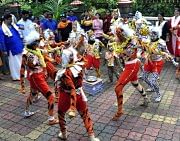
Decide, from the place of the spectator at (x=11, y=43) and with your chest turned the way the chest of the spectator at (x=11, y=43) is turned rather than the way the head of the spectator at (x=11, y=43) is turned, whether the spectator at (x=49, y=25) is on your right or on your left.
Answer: on your left

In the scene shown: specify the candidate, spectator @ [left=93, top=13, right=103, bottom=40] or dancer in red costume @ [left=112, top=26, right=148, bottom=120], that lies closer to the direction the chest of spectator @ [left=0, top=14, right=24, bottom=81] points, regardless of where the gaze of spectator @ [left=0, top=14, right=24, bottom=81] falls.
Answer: the dancer in red costume

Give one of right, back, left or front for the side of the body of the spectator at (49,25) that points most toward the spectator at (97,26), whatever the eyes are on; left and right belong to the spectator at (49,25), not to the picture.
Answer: left

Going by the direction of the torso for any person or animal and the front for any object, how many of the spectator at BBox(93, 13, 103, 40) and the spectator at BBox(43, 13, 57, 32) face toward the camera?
2

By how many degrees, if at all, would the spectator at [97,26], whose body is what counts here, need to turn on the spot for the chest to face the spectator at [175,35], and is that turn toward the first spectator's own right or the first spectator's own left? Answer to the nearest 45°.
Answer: approximately 45° to the first spectator's own left

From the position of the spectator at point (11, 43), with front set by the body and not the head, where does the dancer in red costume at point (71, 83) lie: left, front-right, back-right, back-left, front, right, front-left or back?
front-right

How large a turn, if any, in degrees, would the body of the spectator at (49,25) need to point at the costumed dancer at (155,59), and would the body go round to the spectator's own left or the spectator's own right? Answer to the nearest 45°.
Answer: approximately 45° to the spectator's own left

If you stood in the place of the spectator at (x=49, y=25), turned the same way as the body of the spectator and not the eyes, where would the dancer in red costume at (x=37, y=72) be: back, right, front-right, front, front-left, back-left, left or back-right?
front

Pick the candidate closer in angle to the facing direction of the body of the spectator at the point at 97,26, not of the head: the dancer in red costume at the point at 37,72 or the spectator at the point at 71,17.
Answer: the dancer in red costume

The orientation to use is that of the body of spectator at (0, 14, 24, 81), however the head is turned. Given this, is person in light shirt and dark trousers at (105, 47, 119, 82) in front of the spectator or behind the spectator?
in front

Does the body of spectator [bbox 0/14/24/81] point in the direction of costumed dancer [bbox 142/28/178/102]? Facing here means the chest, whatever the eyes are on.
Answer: yes

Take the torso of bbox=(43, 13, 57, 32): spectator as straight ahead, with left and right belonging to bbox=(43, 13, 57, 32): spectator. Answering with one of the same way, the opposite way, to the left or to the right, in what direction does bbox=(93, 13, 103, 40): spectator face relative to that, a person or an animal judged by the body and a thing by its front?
the same way

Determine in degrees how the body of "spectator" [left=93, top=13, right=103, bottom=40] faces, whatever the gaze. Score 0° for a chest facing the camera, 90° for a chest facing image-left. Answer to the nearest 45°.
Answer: approximately 0°

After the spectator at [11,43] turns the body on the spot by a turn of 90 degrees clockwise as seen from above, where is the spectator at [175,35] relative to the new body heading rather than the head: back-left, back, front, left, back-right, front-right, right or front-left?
back-left

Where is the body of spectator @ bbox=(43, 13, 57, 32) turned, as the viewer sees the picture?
toward the camera

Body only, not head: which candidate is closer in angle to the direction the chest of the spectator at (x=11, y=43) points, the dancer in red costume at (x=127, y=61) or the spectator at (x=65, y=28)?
the dancer in red costume

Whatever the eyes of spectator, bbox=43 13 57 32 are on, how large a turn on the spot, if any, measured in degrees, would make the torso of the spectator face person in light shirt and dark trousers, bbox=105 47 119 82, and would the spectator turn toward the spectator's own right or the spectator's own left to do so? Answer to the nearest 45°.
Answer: approximately 45° to the spectator's own left

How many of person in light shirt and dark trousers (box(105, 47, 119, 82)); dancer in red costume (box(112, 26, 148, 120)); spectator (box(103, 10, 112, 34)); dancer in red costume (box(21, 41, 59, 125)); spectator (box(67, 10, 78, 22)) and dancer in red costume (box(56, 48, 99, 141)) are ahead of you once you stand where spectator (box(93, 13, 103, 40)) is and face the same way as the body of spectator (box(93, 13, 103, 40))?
4

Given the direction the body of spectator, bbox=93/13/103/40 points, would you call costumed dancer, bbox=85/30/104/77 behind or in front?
in front
